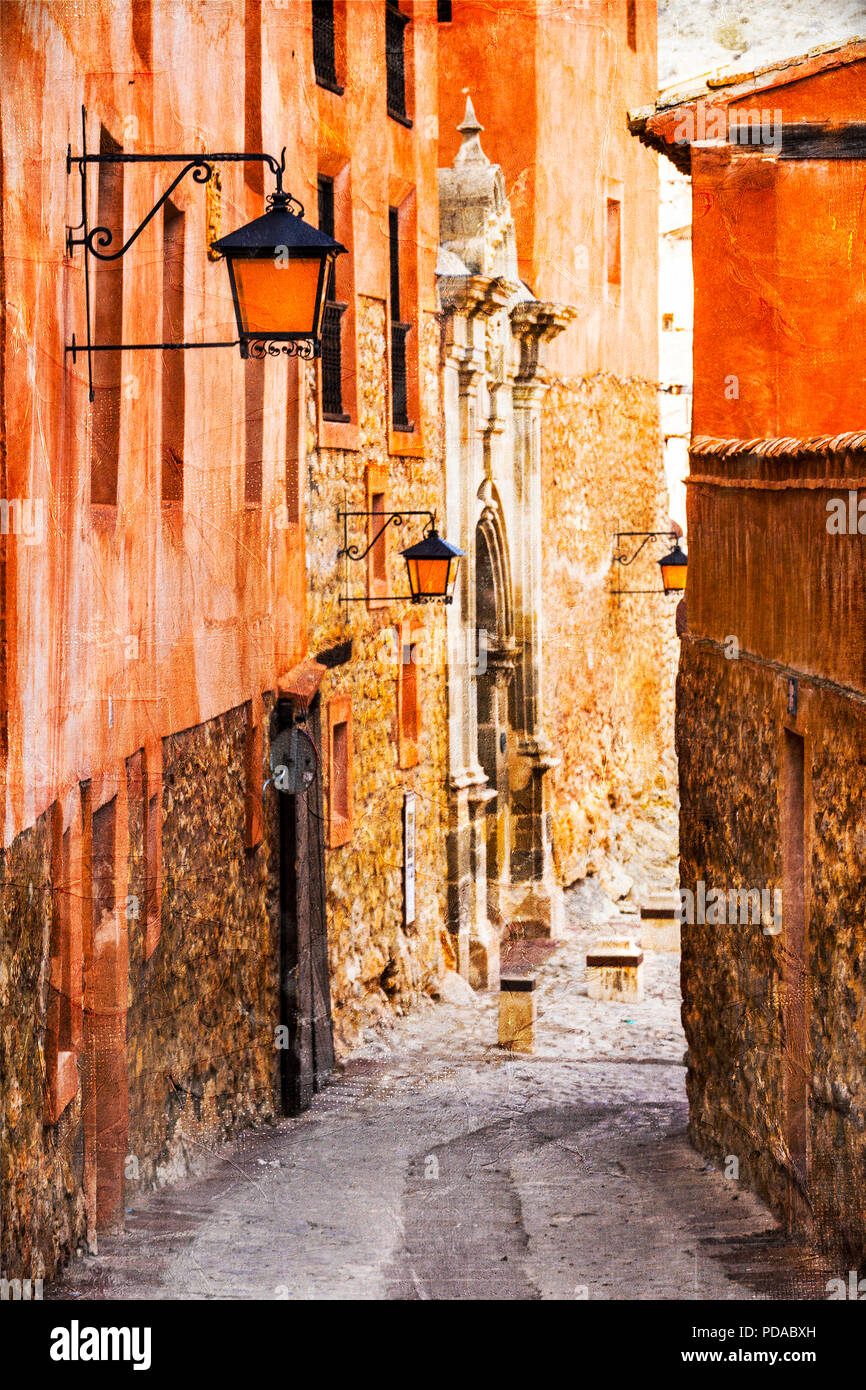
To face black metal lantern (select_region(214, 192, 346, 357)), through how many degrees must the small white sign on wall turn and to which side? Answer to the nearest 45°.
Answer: approximately 45° to its right

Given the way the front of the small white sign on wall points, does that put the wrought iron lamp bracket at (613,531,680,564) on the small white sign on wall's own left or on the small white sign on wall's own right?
on the small white sign on wall's own left

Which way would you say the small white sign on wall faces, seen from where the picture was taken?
facing the viewer and to the right of the viewer

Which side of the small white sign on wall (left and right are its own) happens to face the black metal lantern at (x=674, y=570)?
left

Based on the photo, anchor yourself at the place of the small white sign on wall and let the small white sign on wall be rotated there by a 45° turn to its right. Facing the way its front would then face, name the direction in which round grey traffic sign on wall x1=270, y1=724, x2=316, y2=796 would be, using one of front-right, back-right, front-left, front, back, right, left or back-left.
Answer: front
